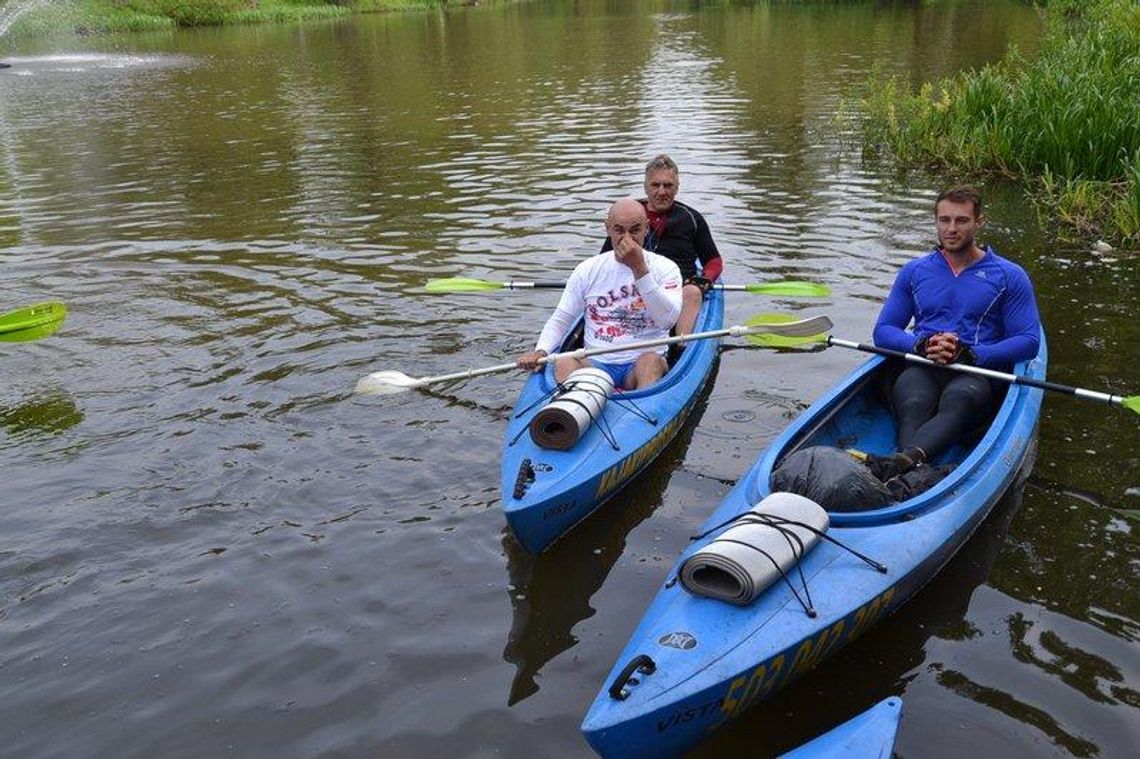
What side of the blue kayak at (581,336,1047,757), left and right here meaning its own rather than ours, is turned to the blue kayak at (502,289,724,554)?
right

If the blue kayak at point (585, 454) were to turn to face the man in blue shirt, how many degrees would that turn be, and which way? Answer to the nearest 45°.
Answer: approximately 135° to its left

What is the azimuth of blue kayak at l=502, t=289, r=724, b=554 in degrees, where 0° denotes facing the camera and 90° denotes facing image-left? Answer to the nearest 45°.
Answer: approximately 45°

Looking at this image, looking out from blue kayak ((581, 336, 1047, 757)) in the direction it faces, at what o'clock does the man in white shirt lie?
The man in white shirt is roughly at 4 o'clock from the blue kayak.

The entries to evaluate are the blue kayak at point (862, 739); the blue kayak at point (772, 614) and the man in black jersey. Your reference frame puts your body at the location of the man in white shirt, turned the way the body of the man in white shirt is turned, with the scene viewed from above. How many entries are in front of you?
2
